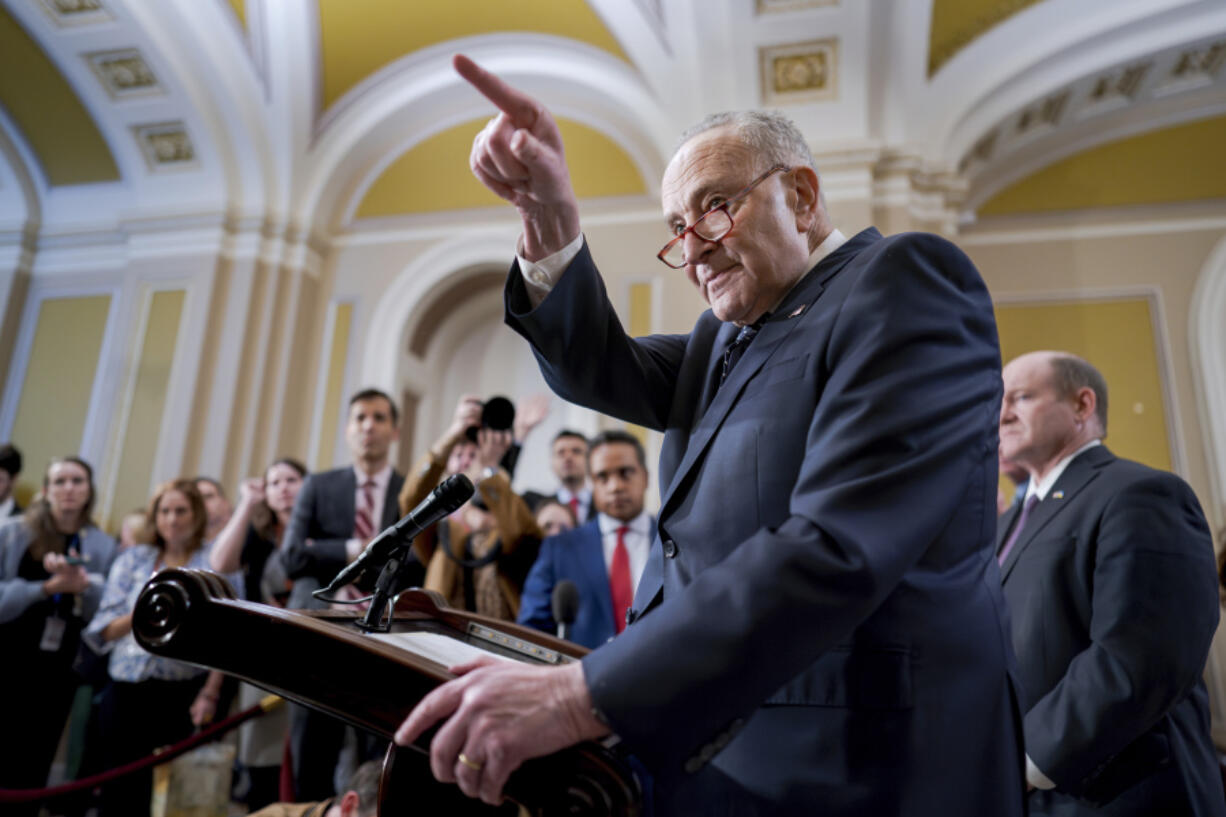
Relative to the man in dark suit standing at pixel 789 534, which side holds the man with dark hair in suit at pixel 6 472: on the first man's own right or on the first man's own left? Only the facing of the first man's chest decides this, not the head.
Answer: on the first man's own right

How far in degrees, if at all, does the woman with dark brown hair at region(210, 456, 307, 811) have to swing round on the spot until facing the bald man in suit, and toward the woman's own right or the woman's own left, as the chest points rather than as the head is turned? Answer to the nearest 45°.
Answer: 0° — they already face them

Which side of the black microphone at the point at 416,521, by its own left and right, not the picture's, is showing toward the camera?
right

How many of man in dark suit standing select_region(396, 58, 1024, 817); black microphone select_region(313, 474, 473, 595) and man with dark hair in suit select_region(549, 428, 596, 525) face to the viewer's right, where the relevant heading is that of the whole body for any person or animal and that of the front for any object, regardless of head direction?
1

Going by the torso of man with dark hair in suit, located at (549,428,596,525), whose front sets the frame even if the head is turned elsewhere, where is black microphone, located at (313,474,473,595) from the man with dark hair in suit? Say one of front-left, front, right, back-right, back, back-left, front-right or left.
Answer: front

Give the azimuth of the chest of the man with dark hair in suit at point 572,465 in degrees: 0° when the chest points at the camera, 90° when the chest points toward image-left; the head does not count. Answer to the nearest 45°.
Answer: approximately 0°

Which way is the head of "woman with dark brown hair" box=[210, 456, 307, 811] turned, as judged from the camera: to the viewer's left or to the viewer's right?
to the viewer's right

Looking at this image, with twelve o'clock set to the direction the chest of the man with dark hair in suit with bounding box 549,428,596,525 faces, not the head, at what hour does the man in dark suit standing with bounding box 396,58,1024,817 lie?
The man in dark suit standing is roughly at 12 o'clock from the man with dark hair in suit.

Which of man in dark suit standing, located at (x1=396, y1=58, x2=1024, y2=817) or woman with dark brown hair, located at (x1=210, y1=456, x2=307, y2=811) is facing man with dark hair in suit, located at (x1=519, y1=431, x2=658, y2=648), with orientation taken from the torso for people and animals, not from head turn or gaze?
the woman with dark brown hair
